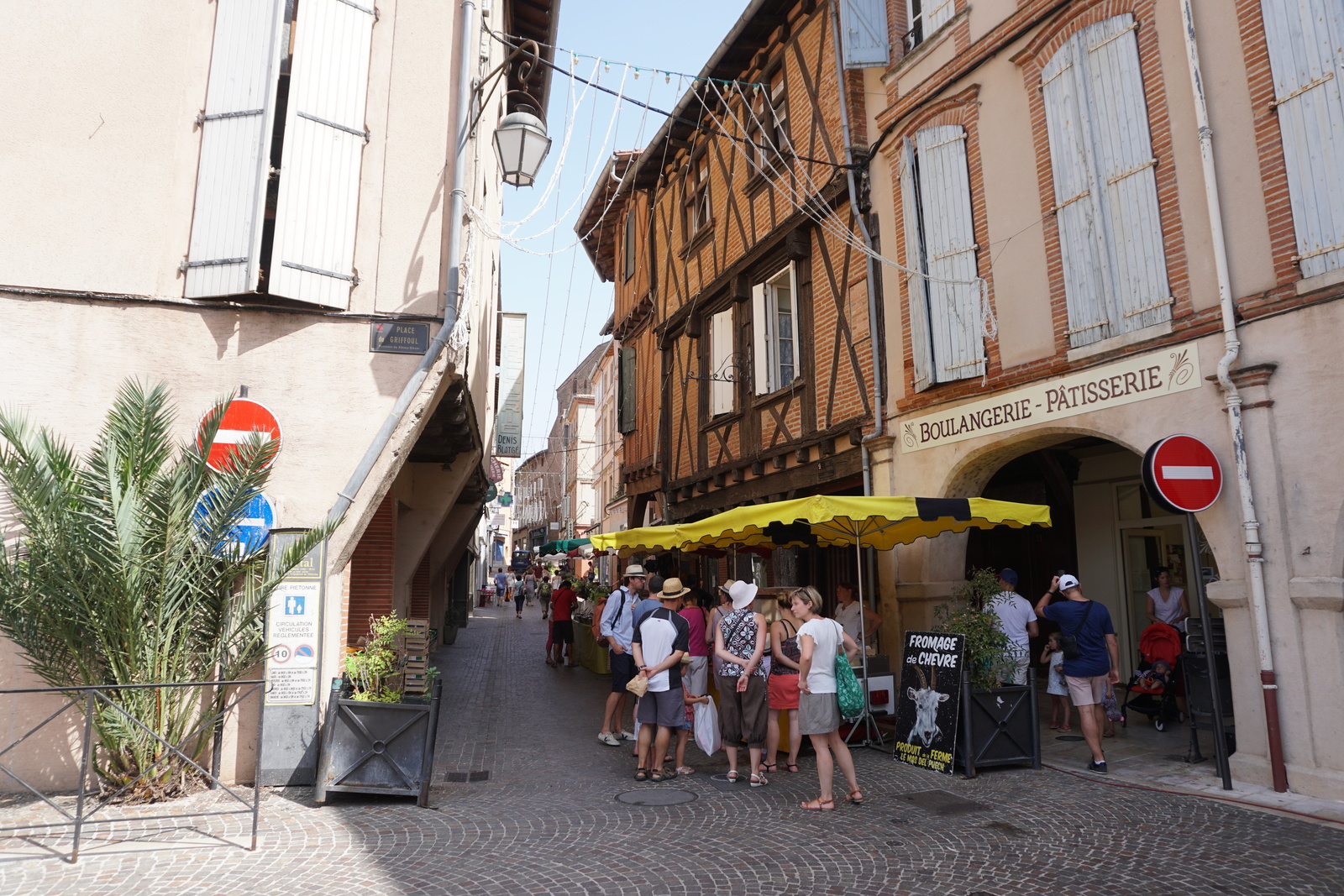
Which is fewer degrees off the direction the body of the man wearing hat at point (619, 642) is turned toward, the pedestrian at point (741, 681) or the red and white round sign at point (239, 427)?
the pedestrian

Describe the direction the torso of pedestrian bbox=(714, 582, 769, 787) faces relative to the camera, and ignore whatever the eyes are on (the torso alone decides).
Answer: away from the camera

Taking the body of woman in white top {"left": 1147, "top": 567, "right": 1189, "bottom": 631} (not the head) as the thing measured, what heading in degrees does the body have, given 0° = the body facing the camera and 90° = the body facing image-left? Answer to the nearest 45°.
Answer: approximately 0°

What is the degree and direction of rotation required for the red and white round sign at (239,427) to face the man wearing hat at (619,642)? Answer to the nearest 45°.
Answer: approximately 90° to its left

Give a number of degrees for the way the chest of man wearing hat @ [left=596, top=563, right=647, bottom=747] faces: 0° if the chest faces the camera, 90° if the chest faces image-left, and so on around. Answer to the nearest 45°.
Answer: approximately 270°

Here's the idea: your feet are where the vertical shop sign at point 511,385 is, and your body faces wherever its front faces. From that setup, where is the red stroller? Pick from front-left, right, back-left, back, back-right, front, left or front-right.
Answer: front-left

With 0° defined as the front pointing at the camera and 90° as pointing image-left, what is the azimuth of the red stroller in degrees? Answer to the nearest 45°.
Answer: approximately 45°

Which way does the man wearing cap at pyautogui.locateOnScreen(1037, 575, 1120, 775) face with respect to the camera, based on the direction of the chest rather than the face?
away from the camera
